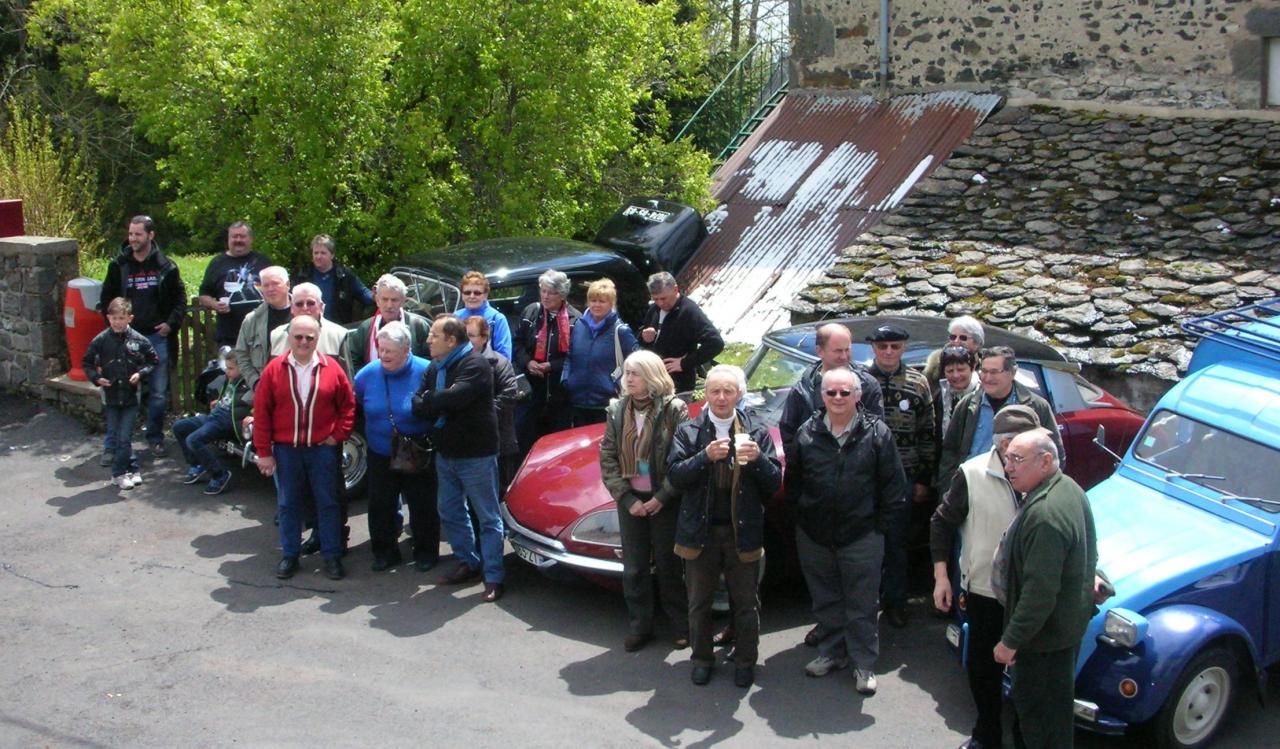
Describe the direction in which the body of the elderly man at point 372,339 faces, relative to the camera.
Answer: toward the camera

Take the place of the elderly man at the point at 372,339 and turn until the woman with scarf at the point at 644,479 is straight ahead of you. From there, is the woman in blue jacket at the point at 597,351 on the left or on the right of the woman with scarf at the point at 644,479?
left

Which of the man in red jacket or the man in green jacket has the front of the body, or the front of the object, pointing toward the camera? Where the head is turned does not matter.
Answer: the man in red jacket

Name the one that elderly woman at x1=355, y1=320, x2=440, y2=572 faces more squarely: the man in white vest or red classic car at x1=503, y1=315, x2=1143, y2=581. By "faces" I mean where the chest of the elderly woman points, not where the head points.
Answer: the man in white vest

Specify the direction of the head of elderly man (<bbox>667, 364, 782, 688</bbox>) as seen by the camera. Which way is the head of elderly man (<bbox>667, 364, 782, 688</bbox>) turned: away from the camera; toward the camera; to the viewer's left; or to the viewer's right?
toward the camera

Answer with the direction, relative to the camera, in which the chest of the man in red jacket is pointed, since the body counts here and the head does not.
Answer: toward the camera

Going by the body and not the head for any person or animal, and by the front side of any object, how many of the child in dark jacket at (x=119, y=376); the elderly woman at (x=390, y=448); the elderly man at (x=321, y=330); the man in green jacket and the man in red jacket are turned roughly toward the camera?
4

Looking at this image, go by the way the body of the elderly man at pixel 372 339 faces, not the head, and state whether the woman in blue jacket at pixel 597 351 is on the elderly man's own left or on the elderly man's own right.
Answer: on the elderly man's own left

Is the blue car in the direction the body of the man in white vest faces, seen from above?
no

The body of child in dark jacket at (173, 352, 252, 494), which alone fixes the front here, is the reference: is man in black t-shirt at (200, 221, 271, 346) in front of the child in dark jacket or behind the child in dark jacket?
behind

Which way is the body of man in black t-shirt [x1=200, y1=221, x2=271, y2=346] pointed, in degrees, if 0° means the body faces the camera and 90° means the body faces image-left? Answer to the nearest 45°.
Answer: approximately 0°

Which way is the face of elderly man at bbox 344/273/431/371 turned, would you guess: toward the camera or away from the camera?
toward the camera

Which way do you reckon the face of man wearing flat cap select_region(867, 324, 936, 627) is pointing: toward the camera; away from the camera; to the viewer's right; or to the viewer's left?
toward the camera

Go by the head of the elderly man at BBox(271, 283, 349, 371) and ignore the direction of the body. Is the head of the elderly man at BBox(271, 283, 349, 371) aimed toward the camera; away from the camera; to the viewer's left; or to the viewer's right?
toward the camera

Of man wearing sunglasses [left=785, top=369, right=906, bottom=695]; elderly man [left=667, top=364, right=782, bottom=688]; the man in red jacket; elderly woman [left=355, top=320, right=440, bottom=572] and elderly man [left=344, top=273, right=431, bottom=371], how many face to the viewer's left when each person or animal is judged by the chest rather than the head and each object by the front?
0

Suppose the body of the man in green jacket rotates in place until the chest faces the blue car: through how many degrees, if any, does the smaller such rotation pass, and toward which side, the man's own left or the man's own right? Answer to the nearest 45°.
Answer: approximately 135° to the man's own right

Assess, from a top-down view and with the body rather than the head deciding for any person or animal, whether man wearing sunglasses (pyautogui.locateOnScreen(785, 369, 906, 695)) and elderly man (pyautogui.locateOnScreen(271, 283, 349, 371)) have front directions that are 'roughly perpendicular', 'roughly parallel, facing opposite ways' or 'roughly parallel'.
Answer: roughly parallel
